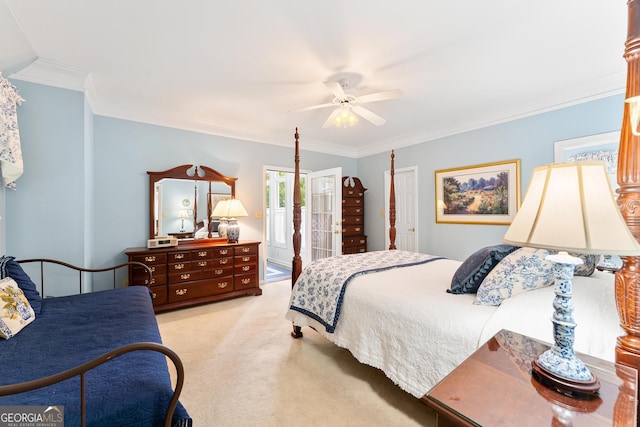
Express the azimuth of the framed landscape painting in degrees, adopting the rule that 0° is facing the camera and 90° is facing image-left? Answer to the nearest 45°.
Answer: approximately 45°

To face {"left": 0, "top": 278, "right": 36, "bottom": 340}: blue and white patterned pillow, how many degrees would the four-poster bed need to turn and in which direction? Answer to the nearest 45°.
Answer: approximately 90° to its left

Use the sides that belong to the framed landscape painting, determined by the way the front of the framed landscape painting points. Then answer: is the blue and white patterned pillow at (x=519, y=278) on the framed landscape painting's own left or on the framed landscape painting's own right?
on the framed landscape painting's own left

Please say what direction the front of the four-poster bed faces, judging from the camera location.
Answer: facing away from the viewer and to the left of the viewer

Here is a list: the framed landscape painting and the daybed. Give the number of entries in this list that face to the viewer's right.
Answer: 1

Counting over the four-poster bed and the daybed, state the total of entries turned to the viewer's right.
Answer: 1

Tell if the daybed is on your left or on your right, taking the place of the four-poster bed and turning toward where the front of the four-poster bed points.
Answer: on your left

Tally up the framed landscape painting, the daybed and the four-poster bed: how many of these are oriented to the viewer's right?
1

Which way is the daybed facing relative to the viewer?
to the viewer's right

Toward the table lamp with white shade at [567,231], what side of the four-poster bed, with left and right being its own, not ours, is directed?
left

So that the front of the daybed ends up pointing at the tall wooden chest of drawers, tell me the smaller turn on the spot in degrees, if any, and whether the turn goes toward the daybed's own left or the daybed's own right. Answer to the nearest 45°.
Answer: approximately 45° to the daybed's own left

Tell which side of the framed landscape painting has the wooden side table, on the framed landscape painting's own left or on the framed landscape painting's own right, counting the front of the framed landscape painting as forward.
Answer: on the framed landscape painting's own left

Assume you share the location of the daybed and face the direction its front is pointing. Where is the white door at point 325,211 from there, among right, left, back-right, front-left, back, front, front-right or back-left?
front-left
